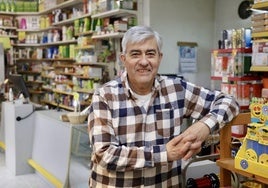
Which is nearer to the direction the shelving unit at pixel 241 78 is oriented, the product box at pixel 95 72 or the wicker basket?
the wicker basket

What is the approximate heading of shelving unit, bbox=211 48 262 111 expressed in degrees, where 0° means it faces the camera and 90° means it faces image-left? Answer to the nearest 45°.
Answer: approximately 45°

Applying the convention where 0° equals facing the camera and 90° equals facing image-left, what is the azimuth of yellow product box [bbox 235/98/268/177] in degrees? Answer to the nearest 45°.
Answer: approximately 45°
